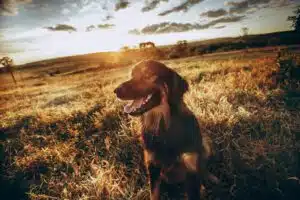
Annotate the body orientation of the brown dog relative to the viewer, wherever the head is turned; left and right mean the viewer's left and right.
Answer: facing the viewer and to the left of the viewer
